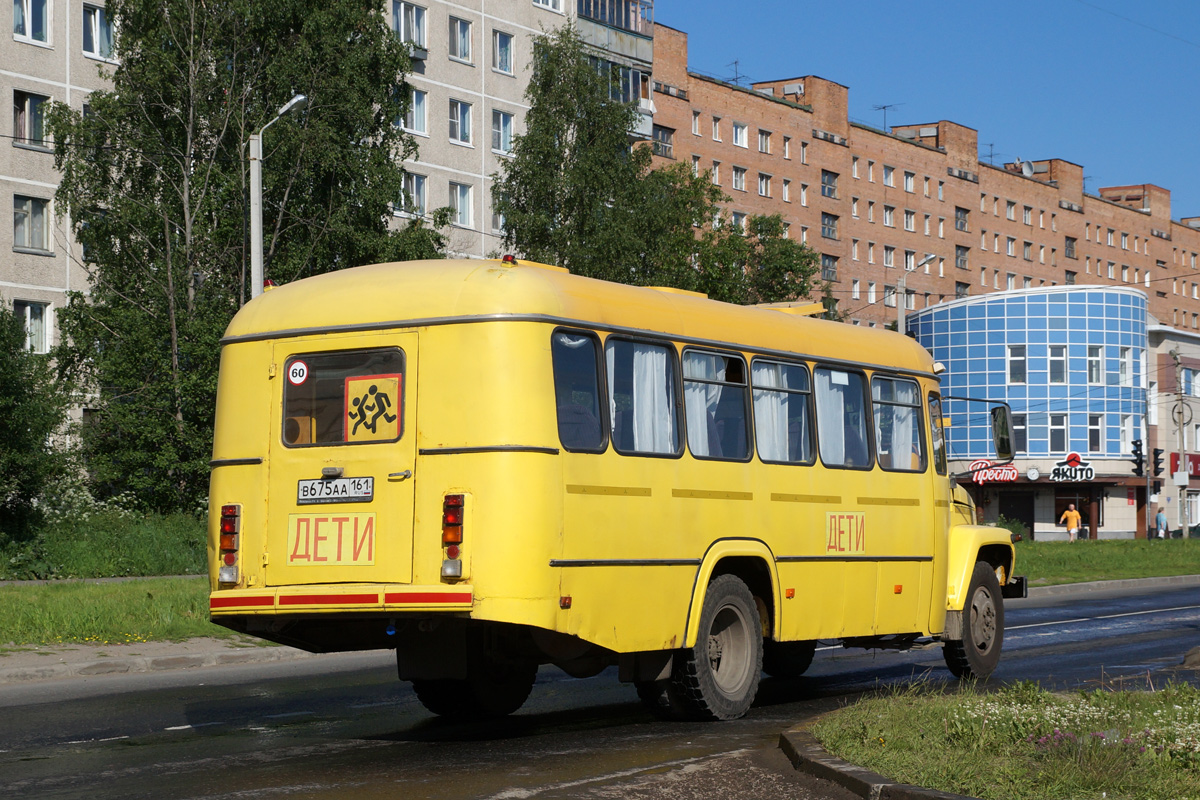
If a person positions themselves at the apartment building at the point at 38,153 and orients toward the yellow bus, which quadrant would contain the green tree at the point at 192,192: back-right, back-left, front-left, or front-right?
front-left

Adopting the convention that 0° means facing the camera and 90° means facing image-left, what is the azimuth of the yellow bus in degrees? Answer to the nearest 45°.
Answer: approximately 225°

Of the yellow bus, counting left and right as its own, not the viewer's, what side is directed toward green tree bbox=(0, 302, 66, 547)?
left

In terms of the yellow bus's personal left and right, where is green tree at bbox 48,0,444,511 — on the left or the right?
on its left
